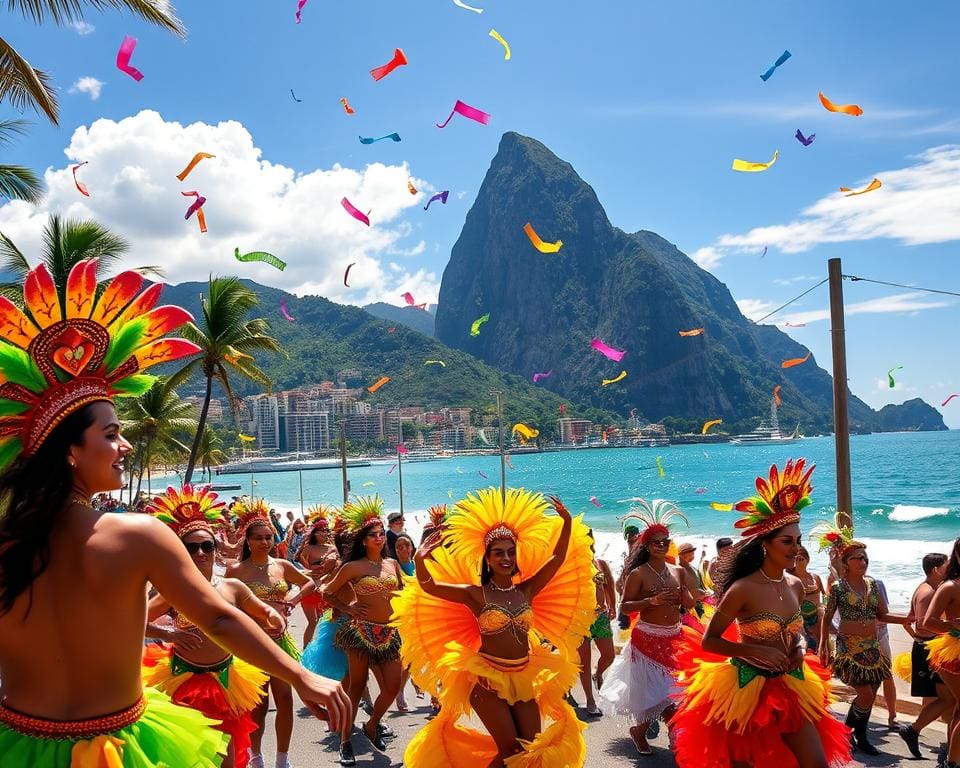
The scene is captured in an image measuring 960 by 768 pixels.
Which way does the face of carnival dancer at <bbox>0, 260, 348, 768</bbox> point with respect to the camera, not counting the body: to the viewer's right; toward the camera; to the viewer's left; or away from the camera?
to the viewer's right

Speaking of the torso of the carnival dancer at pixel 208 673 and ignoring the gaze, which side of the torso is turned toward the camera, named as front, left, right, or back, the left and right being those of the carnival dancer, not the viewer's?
front

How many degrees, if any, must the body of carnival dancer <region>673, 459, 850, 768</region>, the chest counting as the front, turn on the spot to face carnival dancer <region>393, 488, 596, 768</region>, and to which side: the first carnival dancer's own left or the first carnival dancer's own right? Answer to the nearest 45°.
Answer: approximately 135° to the first carnival dancer's own right

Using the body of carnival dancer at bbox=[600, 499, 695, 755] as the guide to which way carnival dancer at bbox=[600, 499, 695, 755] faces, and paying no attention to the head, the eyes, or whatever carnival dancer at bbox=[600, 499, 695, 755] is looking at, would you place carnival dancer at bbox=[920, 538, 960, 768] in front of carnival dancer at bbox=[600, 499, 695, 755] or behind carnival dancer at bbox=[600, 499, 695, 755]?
in front

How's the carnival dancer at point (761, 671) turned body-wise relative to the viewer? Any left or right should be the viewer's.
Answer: facing the viewer and to the right of the viewer

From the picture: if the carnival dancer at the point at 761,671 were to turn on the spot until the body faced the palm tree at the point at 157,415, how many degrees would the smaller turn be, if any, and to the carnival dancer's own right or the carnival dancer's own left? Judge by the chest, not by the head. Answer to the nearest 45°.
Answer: approximately 180°

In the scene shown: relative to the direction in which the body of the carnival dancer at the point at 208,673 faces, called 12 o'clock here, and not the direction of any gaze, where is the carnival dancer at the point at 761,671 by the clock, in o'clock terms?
the carnival dancer at the point at 761,671 is roughly at 10 o'clock from the carnival dancer at the point at 208,673.

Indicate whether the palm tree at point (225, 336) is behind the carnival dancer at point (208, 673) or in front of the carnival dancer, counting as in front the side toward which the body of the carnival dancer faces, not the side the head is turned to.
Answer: behind
